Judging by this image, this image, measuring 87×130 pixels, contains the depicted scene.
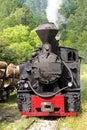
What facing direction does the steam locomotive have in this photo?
toward the camera
